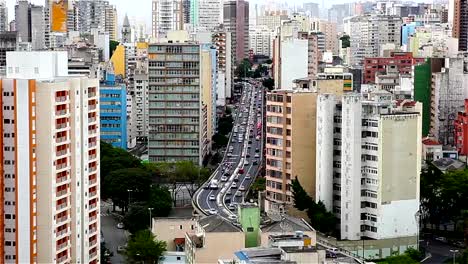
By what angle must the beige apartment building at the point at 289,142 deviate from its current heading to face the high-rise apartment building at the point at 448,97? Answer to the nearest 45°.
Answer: approximately 180°

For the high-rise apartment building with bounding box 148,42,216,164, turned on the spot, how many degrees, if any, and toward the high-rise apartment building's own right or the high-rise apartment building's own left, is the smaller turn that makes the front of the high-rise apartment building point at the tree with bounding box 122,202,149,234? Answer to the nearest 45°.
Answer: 0° — it already faces it

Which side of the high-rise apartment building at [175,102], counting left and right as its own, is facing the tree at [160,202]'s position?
front

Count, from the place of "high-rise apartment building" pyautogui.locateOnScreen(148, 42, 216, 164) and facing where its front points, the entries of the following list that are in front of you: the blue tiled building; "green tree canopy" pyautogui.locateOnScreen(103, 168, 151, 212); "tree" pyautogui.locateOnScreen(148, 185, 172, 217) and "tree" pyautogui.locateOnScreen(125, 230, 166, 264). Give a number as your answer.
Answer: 3

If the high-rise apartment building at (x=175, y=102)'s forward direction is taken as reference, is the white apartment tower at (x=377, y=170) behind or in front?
in front

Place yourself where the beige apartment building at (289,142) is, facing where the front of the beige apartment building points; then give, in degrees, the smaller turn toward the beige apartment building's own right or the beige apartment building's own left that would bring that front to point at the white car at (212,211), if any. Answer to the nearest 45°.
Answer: approximately 45° to the beige apartment building's own right

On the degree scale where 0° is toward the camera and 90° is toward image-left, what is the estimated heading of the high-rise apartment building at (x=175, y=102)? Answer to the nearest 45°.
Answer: approximately 0°

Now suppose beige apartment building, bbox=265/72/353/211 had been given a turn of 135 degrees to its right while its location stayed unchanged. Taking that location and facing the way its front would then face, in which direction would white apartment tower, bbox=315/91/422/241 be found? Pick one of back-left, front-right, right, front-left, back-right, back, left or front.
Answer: back-right

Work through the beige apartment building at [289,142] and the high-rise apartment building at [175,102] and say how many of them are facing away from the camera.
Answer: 0

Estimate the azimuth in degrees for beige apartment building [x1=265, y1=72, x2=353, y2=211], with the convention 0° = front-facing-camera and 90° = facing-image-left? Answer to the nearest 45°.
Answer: approximately 45°

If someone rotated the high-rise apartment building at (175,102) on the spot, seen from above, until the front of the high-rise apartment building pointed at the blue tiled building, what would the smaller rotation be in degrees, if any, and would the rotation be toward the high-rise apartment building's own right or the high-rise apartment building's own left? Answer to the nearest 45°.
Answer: approximately 135° to the high-rise apartment building's own right

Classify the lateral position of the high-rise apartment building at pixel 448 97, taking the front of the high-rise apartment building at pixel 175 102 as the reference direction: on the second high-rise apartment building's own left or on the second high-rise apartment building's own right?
on the second high-rise apartment building's own left

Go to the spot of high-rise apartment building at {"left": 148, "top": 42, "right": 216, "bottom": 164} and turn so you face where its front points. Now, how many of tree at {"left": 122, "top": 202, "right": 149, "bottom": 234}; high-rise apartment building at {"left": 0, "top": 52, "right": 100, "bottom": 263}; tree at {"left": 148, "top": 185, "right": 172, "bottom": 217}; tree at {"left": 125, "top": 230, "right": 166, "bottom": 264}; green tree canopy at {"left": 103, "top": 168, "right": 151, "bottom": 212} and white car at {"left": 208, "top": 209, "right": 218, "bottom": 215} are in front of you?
6

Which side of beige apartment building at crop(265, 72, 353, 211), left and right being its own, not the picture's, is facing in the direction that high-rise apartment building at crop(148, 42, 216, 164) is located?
right

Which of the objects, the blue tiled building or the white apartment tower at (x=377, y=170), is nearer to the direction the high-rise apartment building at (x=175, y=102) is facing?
the white apartment tower
